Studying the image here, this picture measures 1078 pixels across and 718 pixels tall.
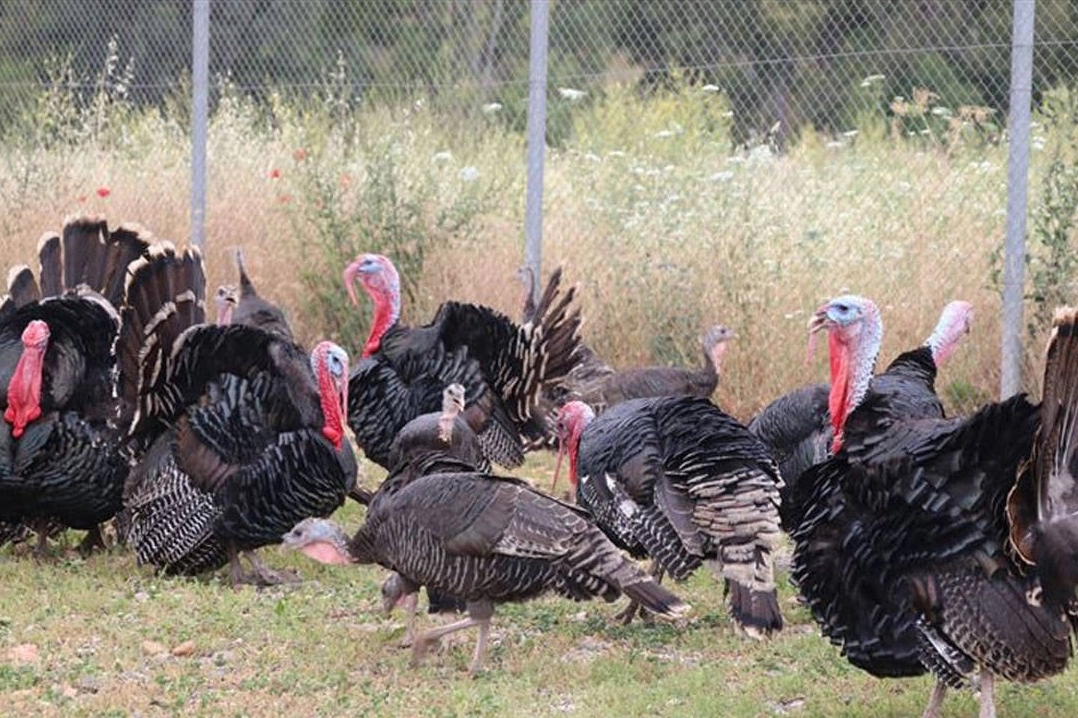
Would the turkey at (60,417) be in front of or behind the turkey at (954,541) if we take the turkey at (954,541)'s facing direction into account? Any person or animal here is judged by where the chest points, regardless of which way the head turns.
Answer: in front

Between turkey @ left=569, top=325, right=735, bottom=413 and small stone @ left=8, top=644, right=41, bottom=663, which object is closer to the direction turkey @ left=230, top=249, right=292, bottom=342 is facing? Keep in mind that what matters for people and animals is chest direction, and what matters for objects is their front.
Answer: the small stone

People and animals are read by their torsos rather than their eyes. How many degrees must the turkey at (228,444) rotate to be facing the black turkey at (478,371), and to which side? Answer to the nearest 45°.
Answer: approximately 45° to its left

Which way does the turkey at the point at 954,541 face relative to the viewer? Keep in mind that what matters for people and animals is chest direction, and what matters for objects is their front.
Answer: to the viewer's left

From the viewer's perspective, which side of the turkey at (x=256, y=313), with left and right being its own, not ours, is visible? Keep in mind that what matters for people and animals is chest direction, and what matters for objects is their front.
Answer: left

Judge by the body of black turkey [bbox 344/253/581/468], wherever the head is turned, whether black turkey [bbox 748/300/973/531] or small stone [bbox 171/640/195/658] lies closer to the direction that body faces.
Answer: the small stone

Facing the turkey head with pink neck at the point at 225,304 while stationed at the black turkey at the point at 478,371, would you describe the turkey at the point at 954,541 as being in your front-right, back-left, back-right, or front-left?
back-left

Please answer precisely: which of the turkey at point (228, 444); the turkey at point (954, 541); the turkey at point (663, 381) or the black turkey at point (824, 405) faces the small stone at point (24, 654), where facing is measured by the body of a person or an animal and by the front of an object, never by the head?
the turkey at point (954, 541)

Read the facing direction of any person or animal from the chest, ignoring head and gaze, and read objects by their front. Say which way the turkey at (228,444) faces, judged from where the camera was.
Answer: facing to the right of the viewer
